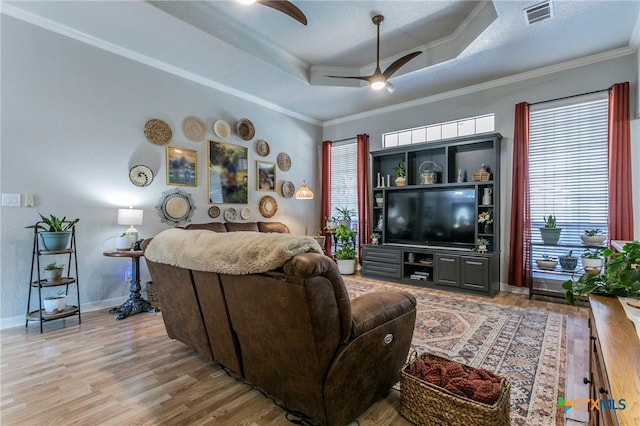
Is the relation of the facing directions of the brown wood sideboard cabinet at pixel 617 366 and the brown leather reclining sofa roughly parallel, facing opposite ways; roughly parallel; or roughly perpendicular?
roughly perpendicular

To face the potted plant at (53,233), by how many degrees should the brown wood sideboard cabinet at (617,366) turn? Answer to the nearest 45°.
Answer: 0° — it already faces it

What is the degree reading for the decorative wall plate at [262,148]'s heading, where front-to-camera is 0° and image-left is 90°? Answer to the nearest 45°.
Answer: approximately 315°

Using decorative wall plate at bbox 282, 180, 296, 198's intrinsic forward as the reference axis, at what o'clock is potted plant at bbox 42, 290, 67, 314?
The potted plant is roughly at 3 o'clock from the decorative wall plate.

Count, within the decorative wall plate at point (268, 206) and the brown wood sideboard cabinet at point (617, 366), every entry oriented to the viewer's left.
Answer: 1

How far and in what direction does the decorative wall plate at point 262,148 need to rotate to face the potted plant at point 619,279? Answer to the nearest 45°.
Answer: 0° — it already faces it

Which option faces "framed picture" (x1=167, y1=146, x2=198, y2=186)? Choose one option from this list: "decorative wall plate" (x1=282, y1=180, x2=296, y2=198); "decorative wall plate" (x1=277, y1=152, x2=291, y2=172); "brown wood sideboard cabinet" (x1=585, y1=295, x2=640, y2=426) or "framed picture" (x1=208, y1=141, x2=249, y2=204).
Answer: the brown wood sideboard cabinet

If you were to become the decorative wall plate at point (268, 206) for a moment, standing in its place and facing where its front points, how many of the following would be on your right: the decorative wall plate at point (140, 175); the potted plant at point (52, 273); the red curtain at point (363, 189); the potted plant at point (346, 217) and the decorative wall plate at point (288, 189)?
2

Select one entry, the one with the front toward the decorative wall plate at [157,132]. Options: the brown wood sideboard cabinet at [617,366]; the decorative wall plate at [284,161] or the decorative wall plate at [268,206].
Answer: the brown wood sideboard cabinet

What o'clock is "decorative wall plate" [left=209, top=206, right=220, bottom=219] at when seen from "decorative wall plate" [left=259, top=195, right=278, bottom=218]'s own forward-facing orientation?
"decorative wall plate" [left=209, top=206, right=220, bottom=219] is roughly at 3 o'clock from "decorative wall plate" [left=259, top=195, right=278, bottom=218].

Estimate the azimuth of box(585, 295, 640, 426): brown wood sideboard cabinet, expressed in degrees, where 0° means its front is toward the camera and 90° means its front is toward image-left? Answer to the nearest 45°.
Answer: approximately 90°

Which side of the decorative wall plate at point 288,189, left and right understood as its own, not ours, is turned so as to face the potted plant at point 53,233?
right

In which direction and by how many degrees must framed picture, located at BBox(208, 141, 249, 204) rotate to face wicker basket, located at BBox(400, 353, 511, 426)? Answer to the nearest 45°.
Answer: approximately 45° to its right

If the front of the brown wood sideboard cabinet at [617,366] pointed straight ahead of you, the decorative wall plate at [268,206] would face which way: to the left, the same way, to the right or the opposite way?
the opposite way
